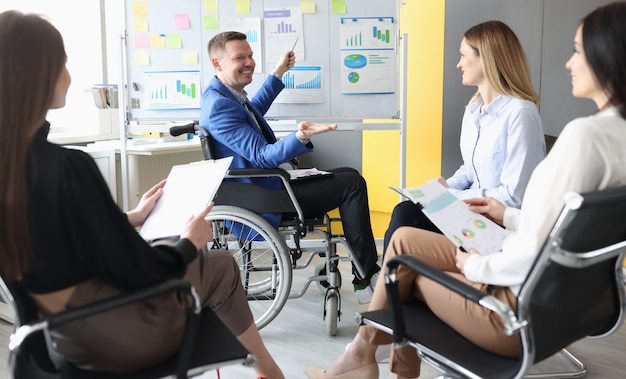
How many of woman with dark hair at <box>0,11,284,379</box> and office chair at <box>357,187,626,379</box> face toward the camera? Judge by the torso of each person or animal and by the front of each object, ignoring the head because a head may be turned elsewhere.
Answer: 0

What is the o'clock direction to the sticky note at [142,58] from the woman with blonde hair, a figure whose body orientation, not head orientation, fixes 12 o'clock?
The sticky note is roughly at 2 o'clock from the woman with blonde hair.

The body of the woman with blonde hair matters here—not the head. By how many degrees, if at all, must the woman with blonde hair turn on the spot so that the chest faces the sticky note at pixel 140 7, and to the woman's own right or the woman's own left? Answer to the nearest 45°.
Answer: approximately 45° to the woman's own right

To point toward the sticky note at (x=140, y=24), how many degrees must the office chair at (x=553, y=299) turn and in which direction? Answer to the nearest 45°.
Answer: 0° — it already faces it

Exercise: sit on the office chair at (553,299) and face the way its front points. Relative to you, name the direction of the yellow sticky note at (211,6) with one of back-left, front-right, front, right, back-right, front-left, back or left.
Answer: front

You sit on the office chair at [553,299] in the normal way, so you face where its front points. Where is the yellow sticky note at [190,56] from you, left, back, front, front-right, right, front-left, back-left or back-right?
front

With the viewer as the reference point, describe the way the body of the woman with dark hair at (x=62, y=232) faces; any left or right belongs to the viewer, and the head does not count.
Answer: facing away from the viewer and to the right of the viewer

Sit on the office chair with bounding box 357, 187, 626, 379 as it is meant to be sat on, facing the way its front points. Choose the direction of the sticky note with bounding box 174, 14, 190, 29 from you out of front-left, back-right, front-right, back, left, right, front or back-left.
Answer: front

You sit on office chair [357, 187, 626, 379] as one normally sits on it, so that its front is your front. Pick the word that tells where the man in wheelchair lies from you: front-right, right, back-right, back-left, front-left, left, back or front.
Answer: front

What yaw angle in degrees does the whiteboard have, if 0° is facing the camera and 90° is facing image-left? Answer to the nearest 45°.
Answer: approximately 0°

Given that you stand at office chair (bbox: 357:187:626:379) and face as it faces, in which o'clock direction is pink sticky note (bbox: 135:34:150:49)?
The pink sticky note is roughly at 12 o'clock from the office chair.

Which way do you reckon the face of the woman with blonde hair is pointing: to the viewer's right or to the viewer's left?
to the viewer's left

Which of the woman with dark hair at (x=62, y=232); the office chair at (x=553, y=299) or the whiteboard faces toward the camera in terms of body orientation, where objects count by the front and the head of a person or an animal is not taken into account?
the whiteboard

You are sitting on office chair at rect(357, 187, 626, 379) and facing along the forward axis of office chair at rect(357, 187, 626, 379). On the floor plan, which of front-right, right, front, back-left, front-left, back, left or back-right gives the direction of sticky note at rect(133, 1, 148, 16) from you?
front

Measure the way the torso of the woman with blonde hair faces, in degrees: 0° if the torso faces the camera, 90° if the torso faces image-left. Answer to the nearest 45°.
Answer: approximately 45°

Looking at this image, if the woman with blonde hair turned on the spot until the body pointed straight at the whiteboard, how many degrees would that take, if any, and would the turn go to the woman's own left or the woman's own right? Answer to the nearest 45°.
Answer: approximately 90° to the woman's own right

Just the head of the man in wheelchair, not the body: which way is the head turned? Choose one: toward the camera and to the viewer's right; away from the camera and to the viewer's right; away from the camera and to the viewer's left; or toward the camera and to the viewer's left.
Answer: toward the camera and to the viewer's right
